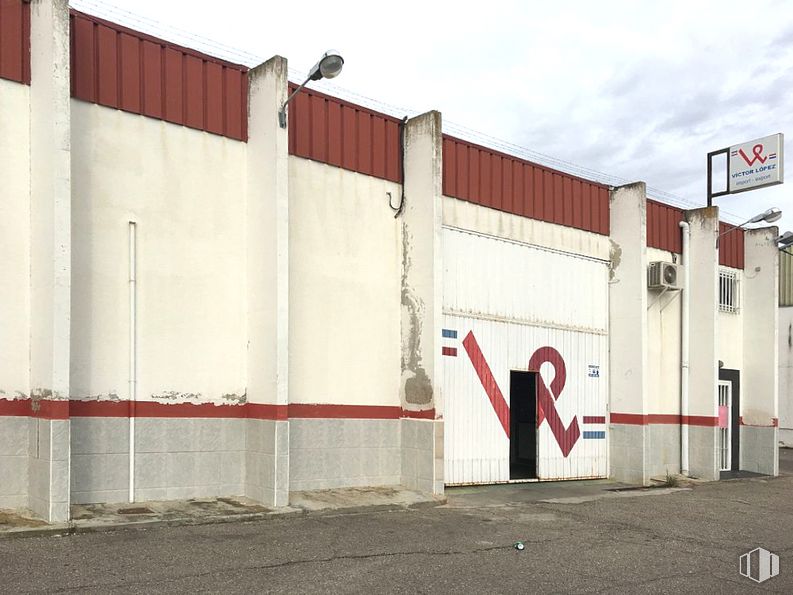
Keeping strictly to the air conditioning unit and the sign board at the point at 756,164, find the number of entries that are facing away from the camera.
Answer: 0

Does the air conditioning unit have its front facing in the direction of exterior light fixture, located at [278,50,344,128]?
no

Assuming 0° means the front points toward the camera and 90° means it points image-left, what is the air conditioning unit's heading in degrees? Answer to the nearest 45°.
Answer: approximately 315°

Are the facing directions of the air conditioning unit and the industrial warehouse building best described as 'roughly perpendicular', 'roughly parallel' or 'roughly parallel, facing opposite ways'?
roughly parallel

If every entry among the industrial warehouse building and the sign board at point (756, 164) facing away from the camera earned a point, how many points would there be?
0

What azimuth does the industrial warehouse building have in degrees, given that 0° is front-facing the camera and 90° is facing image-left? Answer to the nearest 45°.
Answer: approximately 315°

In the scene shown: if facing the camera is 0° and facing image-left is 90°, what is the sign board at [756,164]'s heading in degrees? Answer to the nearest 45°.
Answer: approximately 45°

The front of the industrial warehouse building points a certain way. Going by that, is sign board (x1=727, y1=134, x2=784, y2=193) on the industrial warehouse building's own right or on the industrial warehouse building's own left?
on the industrial warehouse building's own left
